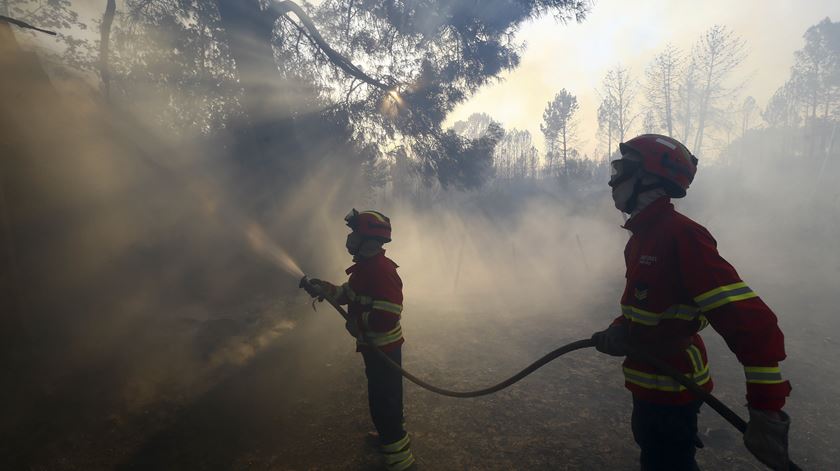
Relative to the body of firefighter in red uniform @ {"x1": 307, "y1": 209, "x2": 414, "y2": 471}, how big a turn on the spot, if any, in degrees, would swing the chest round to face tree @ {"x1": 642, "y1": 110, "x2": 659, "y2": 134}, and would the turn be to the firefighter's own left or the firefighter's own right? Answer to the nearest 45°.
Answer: approximately 135° to the firefighter's own right

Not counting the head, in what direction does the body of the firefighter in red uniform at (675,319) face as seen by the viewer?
to the viewer's left

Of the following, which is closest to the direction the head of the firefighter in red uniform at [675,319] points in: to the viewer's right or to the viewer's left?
to the viewer's left

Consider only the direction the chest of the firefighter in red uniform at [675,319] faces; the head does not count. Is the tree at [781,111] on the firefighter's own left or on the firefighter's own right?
on the firefighter's own right

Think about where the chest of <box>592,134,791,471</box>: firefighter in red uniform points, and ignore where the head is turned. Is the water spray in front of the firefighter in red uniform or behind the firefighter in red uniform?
in front

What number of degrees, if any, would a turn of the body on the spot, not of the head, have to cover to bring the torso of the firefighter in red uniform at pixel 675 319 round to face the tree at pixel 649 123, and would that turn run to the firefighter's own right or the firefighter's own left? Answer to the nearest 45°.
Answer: approximately 90° to the firefighter's own right

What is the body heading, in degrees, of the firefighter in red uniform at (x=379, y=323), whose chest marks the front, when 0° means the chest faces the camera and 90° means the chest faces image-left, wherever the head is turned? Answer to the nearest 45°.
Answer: approximately 90°

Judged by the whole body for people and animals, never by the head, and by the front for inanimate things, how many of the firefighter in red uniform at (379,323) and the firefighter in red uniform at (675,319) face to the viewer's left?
2

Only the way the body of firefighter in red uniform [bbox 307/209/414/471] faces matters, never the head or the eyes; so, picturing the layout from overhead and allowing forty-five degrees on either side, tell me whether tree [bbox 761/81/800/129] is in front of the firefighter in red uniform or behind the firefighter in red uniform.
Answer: behind
